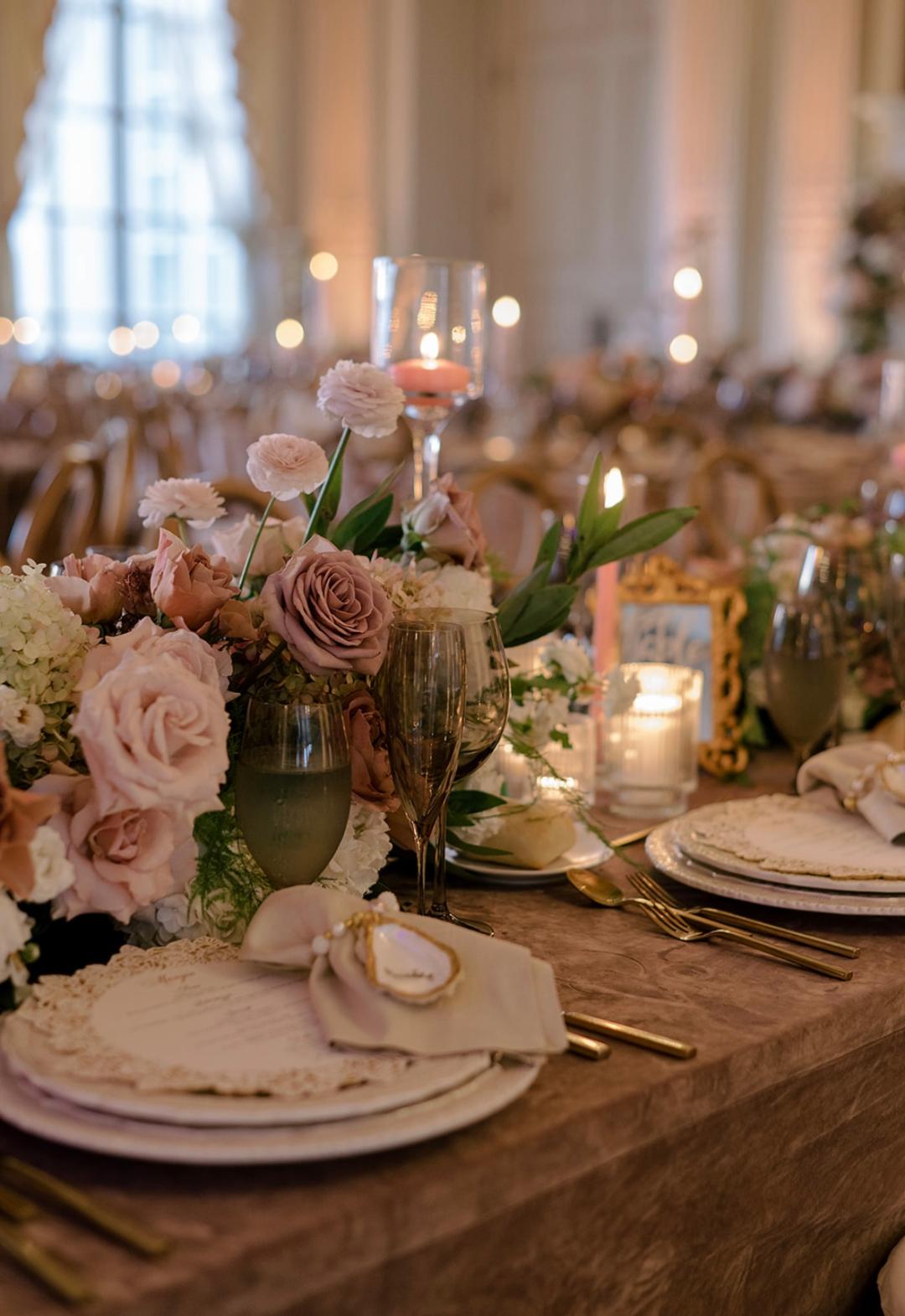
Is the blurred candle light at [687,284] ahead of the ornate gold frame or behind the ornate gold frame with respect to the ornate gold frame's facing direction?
behind

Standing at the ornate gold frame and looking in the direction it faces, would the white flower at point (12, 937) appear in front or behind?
in front

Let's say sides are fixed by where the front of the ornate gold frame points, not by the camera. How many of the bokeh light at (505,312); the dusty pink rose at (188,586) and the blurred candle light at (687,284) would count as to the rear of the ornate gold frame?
2

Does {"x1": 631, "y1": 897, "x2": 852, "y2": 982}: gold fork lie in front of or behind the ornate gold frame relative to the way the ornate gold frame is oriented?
in front

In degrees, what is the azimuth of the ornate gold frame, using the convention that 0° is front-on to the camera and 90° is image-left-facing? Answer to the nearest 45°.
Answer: approximately 0°

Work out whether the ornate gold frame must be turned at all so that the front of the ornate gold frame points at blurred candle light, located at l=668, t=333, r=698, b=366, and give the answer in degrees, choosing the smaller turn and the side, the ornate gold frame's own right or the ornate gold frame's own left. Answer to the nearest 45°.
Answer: approximately 180°

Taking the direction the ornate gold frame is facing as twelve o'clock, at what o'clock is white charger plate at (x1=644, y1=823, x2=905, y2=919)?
The white charger plate is roughly at 12 o'clock from the ornate gold frame.
